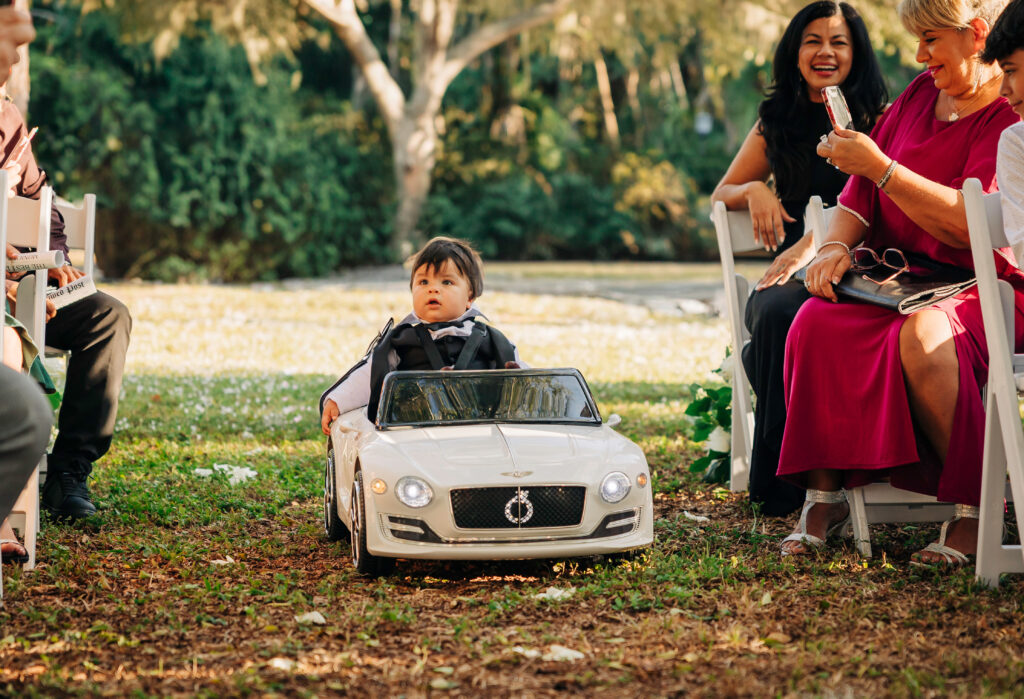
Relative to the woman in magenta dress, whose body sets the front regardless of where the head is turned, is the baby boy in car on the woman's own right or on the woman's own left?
on the woman's own right

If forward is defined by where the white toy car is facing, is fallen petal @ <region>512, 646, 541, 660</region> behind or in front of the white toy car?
in front

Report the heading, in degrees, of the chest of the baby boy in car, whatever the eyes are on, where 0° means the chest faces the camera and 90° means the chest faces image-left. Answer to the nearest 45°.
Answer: approximately 0°

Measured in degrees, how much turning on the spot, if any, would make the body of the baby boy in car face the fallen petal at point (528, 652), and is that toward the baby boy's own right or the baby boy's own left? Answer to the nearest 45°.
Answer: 0° — they already face it

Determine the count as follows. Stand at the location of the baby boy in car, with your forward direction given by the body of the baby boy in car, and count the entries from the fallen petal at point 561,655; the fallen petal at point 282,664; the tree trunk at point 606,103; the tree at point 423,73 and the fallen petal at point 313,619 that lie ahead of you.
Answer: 3

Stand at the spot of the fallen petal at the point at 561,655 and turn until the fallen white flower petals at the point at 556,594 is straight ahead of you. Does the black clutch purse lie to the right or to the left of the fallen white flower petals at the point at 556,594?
right

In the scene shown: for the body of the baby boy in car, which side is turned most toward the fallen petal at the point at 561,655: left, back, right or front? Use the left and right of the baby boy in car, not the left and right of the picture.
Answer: front
